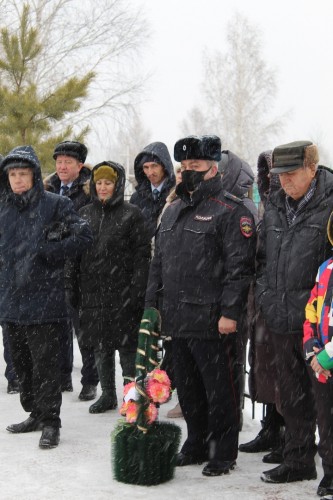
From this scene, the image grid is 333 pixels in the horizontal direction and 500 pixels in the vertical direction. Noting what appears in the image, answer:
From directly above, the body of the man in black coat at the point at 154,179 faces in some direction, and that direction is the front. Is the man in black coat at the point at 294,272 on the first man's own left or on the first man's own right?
on the first man's own left

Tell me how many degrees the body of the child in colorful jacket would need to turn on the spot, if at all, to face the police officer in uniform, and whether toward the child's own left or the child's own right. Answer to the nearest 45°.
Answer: approximately 90° to the child's own right

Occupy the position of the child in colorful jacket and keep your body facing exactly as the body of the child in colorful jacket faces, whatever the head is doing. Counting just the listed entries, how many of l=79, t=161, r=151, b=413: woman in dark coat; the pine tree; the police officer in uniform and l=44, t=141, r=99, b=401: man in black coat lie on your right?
4

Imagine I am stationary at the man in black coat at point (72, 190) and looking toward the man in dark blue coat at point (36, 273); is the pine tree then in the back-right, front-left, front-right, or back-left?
back-right

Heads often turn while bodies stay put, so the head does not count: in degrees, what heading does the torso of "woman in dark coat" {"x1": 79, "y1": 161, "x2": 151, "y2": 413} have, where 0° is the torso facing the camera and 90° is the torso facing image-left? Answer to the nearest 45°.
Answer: approximately 45°

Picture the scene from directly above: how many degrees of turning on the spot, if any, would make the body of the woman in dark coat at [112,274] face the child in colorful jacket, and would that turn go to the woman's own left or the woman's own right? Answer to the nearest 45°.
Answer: approximately 90° to the woman's own left

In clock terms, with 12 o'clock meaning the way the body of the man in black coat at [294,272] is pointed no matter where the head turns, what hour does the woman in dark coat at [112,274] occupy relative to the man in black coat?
The woman in dark coat is roughly at 3 o'clock from the man in black coat.
